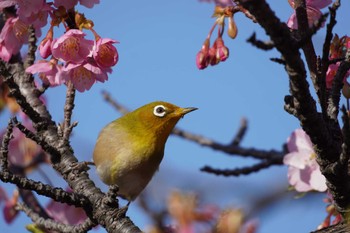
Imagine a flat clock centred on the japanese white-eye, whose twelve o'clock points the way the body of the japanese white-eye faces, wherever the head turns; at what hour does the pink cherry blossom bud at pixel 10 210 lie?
The pink cherry blossom bud is roughly at 5 o'clock from the japanese white-eye.

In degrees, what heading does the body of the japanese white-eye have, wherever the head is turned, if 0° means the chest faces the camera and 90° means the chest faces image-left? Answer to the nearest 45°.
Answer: approximately 315°

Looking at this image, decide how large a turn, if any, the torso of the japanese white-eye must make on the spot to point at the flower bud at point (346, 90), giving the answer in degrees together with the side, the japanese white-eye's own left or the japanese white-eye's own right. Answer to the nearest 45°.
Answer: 0° — it already faces it

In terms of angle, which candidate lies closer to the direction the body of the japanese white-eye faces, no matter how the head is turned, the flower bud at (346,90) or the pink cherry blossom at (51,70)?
the flower bud
